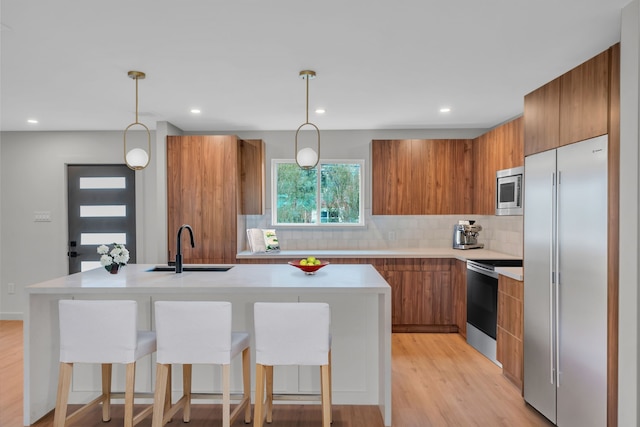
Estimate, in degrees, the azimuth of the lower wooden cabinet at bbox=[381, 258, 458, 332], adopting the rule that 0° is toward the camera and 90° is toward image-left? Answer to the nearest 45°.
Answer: approximately 0°

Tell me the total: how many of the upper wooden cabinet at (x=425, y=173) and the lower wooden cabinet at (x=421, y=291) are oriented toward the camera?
2

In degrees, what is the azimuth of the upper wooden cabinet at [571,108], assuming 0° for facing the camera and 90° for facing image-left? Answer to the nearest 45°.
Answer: approximately 45°

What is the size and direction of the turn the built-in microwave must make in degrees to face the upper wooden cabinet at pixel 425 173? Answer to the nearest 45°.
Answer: approximately 90° to its right

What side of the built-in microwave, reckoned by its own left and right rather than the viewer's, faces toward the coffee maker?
right
